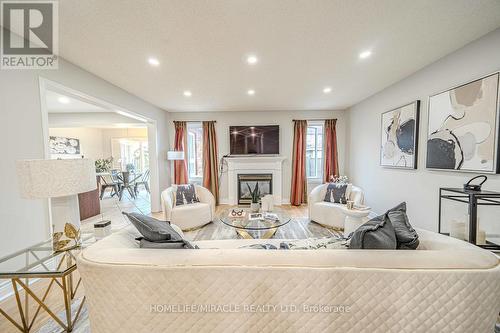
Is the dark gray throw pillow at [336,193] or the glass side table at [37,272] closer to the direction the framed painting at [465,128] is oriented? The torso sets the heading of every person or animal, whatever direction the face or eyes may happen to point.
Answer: the glass side table

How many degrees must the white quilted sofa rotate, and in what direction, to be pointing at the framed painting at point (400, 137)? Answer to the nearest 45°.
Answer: approximately 45° to its right

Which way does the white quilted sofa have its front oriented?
away from the camera

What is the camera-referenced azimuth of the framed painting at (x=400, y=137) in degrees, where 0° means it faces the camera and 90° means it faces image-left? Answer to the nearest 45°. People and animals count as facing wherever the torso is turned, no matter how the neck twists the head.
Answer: approximately 45°

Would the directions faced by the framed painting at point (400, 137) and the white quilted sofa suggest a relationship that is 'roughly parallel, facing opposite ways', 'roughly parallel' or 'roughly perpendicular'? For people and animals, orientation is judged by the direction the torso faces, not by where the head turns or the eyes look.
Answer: roughly perpendicular

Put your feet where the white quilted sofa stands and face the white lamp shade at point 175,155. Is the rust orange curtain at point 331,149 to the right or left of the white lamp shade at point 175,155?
right

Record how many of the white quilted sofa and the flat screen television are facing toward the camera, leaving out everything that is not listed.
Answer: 1

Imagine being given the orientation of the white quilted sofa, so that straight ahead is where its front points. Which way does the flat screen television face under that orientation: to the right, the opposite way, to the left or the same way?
the opposite way

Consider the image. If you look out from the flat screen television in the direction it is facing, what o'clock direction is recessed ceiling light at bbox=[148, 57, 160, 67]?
The recessed ceiling light is roughly at 1 o'clock from the flat screen television.

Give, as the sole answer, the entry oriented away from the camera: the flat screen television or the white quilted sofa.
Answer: the white quilted sofa

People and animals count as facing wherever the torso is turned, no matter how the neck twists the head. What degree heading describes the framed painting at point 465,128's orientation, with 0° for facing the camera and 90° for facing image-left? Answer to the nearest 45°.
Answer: approximately 45°

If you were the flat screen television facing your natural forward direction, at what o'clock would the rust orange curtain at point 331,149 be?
The rust orange curtain is roughly at 9 o'clock from the flat screen television.

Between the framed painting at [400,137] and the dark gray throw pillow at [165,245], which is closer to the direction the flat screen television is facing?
the dark gray throw pillow

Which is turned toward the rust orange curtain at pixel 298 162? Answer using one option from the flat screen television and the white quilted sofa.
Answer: the white quilted sofa
